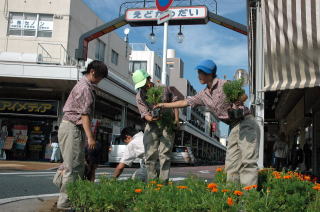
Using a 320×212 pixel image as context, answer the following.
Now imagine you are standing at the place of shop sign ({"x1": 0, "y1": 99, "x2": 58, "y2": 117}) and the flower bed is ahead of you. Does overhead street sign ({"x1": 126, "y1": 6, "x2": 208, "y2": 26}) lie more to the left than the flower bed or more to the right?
left

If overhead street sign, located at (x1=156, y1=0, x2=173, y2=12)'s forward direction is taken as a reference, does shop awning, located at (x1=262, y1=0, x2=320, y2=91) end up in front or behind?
in front

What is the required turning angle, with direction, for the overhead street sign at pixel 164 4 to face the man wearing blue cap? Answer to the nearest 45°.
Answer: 0° — it already faces them

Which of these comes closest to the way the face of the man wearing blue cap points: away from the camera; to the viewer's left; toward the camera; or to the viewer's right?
to the viewer's left

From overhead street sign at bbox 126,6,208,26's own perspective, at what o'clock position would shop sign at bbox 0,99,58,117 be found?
The shop sign is roughly at 4 o'clock from the overhead street sign.

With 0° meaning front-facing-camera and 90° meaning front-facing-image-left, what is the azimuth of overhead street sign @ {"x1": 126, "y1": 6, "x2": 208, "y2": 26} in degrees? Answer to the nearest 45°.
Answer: approximately 0°

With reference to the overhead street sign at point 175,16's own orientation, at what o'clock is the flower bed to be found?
The flower bed is roughly at 12 o'clock from the overhead street sign.

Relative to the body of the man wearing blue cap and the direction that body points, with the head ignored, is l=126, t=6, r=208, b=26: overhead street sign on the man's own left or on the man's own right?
on the man's own right

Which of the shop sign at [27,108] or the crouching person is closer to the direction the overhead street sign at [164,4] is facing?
the crouching person

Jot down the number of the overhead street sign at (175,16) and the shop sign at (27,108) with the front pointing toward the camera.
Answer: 2
